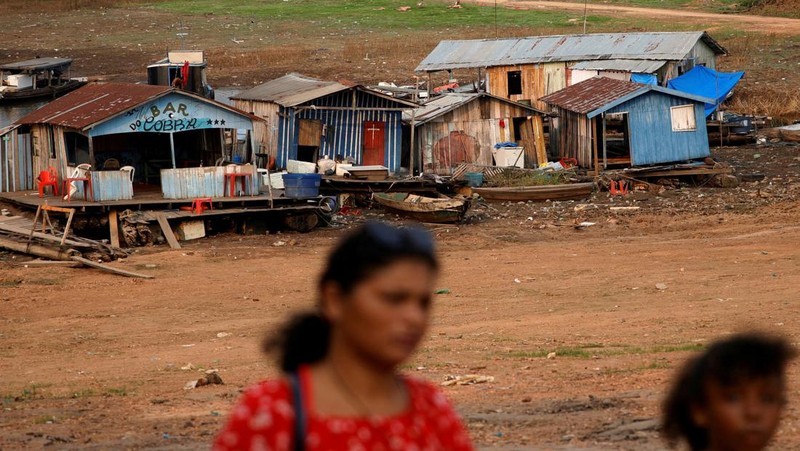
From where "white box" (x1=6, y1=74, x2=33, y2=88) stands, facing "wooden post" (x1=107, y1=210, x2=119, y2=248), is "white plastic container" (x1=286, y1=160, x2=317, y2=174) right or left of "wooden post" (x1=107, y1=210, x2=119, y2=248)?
left

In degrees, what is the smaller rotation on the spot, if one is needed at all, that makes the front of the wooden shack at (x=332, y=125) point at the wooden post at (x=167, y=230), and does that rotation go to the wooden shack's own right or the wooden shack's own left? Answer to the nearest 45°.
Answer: approximately 90° to the wooden shack's own right

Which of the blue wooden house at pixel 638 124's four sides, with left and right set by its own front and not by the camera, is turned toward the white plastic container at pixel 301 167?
right

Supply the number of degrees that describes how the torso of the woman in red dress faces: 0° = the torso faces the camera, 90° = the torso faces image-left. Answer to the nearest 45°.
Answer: approximately 315°

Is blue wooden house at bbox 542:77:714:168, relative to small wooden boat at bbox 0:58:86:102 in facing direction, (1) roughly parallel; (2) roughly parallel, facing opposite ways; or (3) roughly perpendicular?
roughly perpendicular

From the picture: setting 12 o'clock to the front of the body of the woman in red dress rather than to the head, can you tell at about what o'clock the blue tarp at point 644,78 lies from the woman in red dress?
The blue tarp is roughly at 8 o'clock from the woman in red dress.

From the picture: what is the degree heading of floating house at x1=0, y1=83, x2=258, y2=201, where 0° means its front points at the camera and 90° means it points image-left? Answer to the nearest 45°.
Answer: approximately 315°

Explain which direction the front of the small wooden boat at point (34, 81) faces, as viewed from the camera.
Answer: facing to the right of the viewer

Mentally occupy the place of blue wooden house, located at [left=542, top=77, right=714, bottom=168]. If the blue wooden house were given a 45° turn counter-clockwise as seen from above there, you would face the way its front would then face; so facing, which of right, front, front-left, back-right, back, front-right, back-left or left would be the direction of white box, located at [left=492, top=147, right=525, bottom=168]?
back

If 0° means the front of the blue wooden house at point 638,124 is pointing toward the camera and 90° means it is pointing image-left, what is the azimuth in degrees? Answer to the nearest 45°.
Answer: approximately 315°

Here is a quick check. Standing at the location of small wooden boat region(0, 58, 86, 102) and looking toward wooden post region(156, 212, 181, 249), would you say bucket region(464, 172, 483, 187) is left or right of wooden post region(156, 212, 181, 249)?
left
